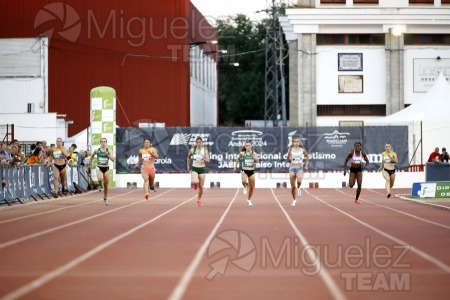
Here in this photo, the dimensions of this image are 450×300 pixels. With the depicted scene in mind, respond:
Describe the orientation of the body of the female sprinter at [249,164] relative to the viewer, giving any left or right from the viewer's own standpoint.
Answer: facing the viewer

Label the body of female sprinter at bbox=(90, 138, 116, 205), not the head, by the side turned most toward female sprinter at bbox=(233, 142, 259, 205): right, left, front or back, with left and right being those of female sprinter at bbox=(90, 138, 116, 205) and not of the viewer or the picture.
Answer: left

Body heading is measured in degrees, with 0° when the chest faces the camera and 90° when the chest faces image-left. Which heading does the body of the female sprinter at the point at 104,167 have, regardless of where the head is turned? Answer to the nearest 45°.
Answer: approximately 0°

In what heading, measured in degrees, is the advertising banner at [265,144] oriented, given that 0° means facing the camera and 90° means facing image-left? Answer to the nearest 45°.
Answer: approximately 0°

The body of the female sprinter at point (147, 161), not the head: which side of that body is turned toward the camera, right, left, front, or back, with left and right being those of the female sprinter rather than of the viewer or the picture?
front
